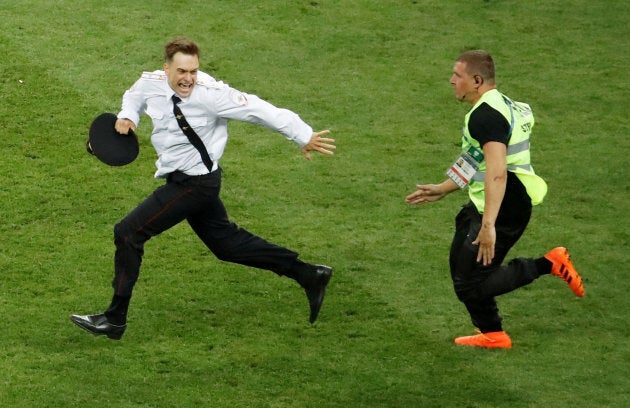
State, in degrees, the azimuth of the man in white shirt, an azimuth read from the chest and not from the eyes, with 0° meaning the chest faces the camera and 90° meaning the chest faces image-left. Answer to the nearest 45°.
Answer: approximately 45°
